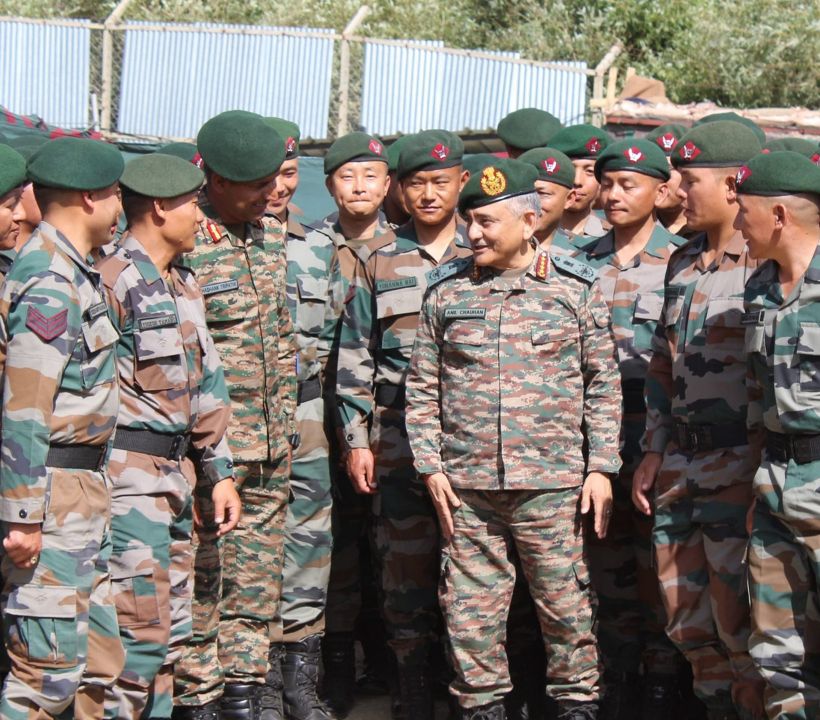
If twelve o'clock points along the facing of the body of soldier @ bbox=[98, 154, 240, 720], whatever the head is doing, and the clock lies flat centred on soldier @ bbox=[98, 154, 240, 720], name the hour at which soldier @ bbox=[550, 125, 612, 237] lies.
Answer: soldier @ bbox=[550, 125, 612, 237] is roughly at 9 o'clock from soldier @ bbox=[98, 154, 240, 720].

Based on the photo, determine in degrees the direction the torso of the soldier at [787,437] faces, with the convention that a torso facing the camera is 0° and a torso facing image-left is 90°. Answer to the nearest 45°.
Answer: approximately 45°

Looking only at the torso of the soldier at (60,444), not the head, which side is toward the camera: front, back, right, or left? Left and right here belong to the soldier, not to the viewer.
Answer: right

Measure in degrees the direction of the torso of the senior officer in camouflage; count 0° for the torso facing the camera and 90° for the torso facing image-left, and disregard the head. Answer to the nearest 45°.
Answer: approximately 0°

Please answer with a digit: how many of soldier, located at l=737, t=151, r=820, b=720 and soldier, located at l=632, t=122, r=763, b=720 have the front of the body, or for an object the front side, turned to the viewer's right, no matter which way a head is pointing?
0

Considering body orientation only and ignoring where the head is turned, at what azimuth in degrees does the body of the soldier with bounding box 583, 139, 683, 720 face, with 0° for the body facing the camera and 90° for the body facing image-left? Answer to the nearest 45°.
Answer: approximately 45°

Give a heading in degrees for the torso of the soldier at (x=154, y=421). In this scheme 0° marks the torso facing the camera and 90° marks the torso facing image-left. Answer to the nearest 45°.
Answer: approximately 315°

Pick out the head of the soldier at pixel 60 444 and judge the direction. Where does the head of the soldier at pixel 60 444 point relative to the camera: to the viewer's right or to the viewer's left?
to the viewer's right

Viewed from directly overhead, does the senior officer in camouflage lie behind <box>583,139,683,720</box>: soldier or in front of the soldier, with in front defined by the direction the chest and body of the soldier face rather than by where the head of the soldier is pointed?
in front

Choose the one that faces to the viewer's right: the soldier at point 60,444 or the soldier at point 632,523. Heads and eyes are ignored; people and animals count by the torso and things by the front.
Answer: the soldier at point 60,444

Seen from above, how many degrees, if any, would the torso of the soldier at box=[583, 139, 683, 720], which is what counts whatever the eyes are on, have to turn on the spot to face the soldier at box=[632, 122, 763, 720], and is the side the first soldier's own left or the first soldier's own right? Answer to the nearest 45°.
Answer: approximately 45° to the first soldier's own left

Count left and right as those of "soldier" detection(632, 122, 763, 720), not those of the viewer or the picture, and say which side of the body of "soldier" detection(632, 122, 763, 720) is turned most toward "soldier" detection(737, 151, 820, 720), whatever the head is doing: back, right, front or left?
left

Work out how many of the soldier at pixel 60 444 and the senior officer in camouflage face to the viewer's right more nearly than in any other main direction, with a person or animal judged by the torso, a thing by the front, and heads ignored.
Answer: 1
